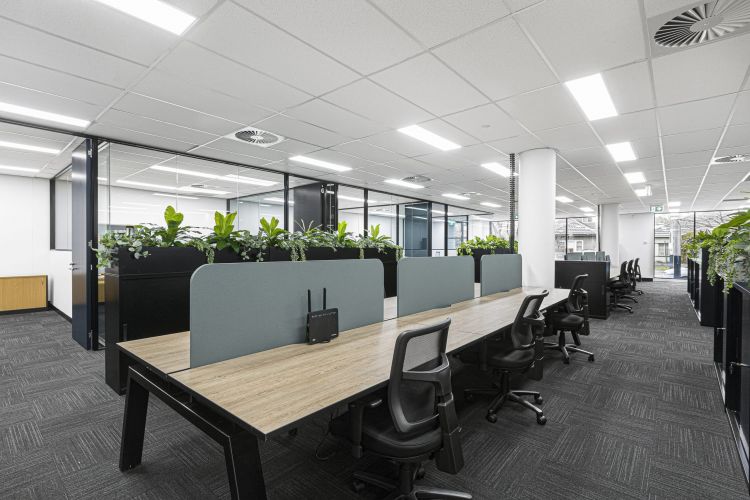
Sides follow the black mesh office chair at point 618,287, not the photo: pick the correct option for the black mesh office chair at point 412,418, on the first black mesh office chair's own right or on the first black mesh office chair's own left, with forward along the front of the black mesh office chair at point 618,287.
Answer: on the first black mesh office chair's own left

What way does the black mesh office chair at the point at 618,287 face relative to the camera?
to the viewer's left

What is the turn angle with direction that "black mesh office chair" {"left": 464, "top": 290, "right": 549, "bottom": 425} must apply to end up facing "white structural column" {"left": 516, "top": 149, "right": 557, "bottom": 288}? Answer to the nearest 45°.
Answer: approximately 90° to its right

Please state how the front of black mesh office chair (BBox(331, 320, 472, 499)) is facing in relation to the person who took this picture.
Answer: facing away from the viewer and to the left of the viewer

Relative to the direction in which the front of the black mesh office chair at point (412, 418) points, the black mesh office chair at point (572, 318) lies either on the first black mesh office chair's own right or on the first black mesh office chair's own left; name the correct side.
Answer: on the first black mesh office chair's own right

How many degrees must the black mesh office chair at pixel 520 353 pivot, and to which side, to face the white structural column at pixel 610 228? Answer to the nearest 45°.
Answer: approximately 90° to its right

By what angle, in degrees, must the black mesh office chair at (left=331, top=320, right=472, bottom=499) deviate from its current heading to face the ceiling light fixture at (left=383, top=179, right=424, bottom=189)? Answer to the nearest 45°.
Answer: approximately 45° to its right

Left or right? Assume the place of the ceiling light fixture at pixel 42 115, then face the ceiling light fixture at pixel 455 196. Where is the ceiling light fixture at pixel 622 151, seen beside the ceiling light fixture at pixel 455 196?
right

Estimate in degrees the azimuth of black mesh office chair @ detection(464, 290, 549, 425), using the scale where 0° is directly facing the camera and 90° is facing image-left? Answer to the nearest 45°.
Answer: approximately 90°

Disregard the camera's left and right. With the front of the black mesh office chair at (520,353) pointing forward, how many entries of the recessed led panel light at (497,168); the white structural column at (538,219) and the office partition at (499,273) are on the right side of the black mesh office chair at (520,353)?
3

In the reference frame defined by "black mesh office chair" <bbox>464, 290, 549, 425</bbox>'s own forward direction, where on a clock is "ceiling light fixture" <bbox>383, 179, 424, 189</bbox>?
The ceiling light fixture is roughly at 2 o'clock from the black mesh office chair.

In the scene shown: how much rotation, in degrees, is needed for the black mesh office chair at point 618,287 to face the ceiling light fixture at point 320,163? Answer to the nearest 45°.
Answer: approximately 45° to its left
